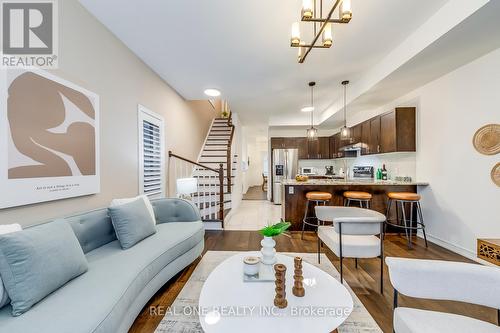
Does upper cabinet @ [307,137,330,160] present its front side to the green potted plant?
yes

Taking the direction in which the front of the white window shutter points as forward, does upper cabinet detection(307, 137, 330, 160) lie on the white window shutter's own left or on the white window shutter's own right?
on the white window shutter's own left

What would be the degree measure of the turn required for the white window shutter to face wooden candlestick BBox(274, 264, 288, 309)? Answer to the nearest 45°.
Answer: approximately 45° to its right

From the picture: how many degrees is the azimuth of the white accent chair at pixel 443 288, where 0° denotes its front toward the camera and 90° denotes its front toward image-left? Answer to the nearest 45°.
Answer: approximately 45°

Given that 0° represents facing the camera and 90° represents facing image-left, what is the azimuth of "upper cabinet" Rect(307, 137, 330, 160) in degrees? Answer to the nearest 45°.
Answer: approximately 0°
